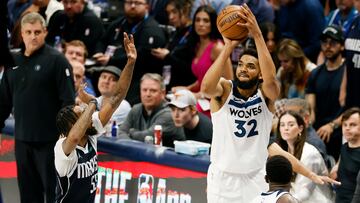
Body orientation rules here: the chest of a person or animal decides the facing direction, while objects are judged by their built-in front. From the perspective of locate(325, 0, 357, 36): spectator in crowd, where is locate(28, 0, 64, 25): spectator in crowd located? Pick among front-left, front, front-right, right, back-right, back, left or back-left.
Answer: right

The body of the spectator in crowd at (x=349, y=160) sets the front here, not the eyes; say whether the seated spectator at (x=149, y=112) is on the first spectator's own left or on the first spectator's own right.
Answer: on the first spectator's own right

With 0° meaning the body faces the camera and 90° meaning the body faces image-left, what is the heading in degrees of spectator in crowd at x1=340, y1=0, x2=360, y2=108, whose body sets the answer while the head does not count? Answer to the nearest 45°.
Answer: approximately 0°

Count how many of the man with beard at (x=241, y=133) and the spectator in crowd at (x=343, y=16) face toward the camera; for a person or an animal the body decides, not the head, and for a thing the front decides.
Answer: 2

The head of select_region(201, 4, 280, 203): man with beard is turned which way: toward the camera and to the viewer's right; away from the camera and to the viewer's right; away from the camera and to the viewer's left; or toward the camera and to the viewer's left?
toward the camera and to the viewer's left

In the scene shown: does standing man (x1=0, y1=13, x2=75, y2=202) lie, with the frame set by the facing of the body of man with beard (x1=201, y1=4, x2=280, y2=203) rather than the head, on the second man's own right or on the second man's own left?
on the second man's own right

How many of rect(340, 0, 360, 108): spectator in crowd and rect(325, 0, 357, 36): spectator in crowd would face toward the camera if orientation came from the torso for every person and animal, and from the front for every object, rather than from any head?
2

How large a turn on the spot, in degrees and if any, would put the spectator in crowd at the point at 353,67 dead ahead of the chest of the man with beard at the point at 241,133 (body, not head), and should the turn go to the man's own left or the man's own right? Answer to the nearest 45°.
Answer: approximately 135° to the man's own left
